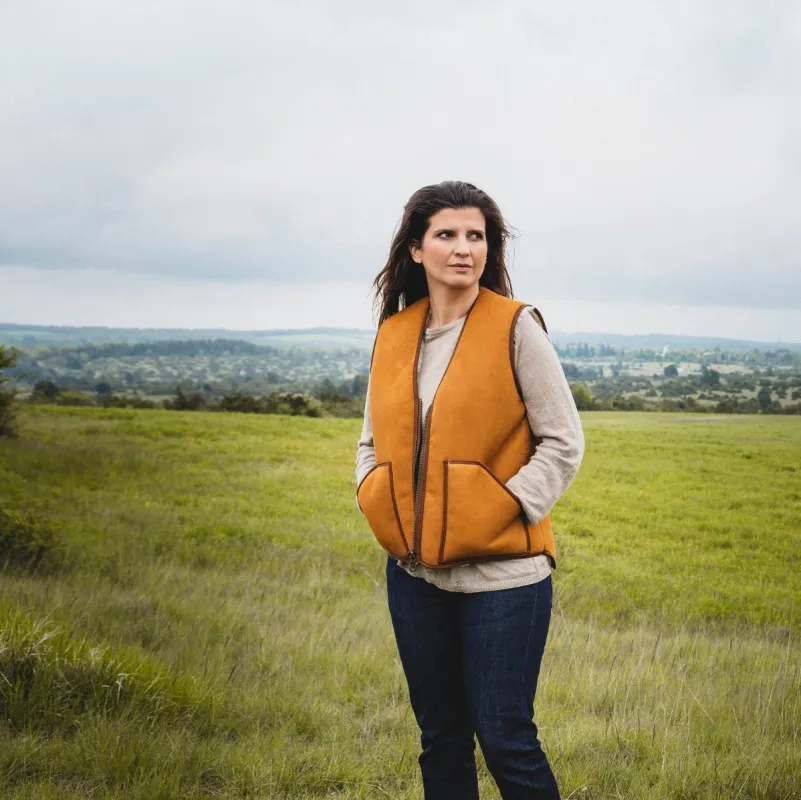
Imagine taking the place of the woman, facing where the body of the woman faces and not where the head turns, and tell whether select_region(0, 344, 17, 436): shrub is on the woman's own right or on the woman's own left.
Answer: on the woman's own right

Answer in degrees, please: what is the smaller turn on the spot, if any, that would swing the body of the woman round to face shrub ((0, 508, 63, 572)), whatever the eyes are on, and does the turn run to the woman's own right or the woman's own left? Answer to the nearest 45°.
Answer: approximately 90° to the woman's own right

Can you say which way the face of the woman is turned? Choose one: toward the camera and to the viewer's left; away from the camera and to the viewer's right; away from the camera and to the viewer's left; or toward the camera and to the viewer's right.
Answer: toward the camera and to the viewer's right

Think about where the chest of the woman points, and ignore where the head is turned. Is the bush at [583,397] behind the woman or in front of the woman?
behind

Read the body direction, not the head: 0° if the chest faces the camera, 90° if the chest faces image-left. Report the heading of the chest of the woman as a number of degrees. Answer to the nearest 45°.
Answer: approximately 45°
